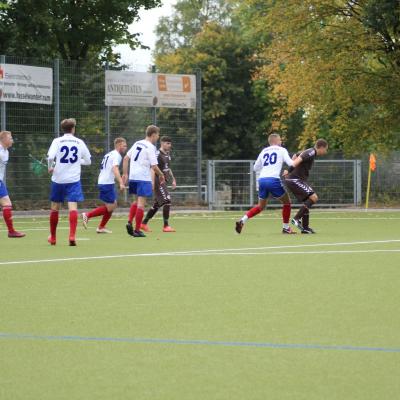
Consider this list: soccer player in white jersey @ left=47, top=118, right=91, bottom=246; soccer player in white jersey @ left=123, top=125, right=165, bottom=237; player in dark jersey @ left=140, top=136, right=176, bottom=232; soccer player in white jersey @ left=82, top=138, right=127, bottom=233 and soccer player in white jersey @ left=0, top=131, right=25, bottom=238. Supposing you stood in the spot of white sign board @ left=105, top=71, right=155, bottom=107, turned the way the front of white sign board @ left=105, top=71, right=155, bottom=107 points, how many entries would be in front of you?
5

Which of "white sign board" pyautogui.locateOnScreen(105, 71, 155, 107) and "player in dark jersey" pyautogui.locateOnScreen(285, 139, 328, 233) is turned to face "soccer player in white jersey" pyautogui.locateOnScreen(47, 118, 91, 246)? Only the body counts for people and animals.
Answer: the white sign board

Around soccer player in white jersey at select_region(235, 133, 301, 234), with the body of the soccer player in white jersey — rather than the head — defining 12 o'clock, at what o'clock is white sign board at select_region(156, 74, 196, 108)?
The white sign board is roughly at 10 o'clock from the soccer player in white jersey.

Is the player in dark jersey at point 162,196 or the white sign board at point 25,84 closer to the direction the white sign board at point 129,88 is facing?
the player in dark jersey

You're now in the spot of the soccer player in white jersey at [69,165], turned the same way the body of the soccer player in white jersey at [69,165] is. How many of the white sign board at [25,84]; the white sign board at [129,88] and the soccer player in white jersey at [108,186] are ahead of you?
3

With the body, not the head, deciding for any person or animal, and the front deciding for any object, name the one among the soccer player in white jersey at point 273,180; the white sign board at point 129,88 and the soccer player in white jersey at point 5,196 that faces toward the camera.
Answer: the white sign board

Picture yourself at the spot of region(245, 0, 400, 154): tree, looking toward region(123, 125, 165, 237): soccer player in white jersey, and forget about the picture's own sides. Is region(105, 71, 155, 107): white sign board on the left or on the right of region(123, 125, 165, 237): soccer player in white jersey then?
right

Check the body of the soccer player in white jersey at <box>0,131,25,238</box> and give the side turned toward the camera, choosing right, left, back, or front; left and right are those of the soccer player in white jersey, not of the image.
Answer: right

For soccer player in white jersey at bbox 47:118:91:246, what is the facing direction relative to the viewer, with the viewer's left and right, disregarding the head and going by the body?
facing away from the viewer

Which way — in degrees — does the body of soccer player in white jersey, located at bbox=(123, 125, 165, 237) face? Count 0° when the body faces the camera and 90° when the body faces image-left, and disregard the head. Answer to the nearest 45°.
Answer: approximately 225°

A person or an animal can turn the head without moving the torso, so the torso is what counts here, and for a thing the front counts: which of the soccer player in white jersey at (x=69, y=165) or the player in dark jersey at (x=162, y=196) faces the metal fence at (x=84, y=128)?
the soccer player in white jersey
